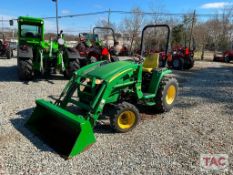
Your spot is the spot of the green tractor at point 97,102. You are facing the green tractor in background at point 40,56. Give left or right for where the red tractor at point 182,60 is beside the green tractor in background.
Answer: right

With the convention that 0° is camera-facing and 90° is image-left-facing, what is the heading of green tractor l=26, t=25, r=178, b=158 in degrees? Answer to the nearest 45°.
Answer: approximately 45°
